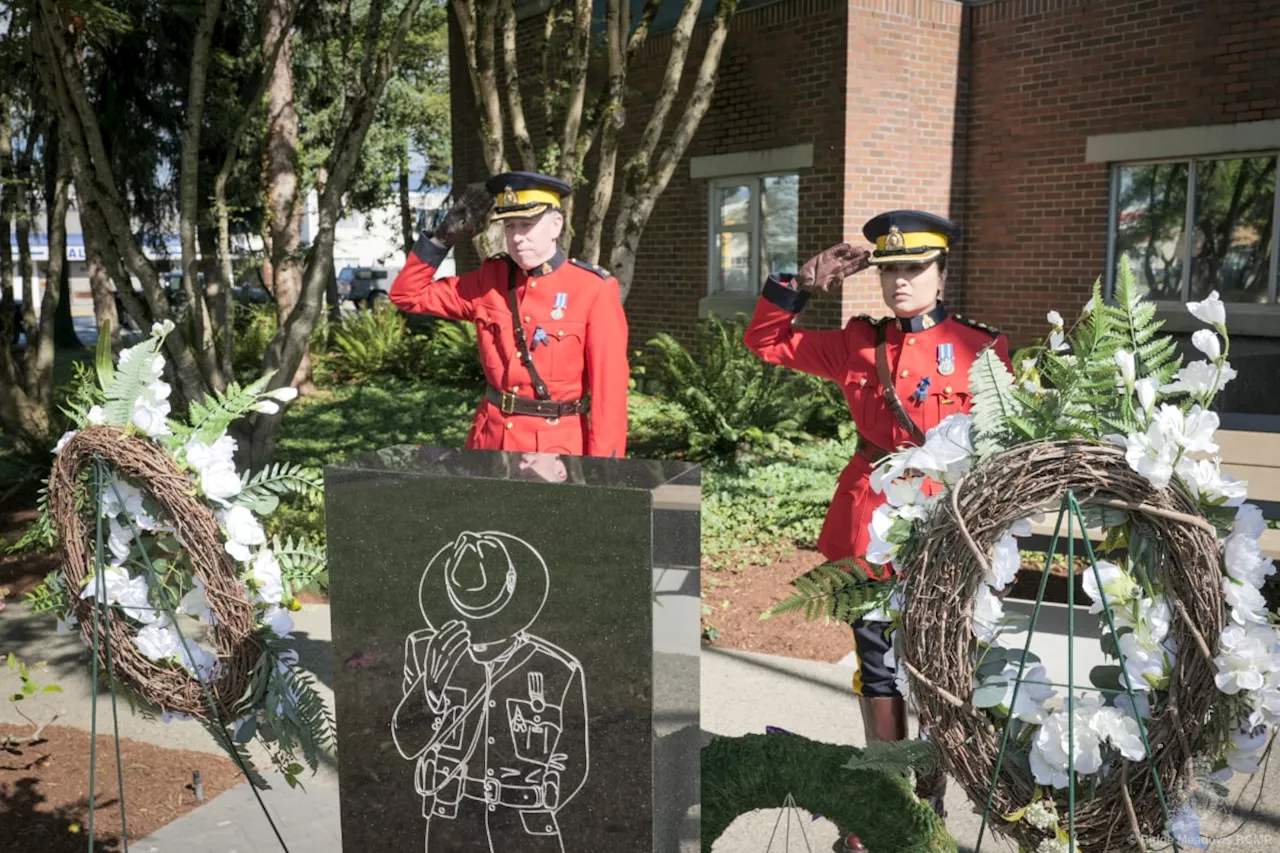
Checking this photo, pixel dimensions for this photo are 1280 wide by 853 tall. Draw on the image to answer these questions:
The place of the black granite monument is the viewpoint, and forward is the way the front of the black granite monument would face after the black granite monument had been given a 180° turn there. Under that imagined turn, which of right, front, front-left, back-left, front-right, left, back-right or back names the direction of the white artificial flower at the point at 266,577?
front-left

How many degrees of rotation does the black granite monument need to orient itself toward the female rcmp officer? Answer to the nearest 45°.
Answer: approximately 135° to its left

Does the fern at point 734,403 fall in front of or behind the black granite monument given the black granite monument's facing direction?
behind

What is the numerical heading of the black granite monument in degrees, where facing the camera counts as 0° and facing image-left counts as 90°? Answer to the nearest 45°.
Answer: approximately 0°

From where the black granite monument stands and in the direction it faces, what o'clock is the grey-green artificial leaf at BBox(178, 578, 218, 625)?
The grey-green artificial leaf is roughly at 4 o'clock from the black granite monument.

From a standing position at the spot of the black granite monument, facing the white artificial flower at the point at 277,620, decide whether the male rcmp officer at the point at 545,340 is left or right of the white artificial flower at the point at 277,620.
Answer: right

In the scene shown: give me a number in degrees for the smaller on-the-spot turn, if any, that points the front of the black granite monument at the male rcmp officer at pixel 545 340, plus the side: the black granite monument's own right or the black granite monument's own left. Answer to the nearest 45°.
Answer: approximately 180°
